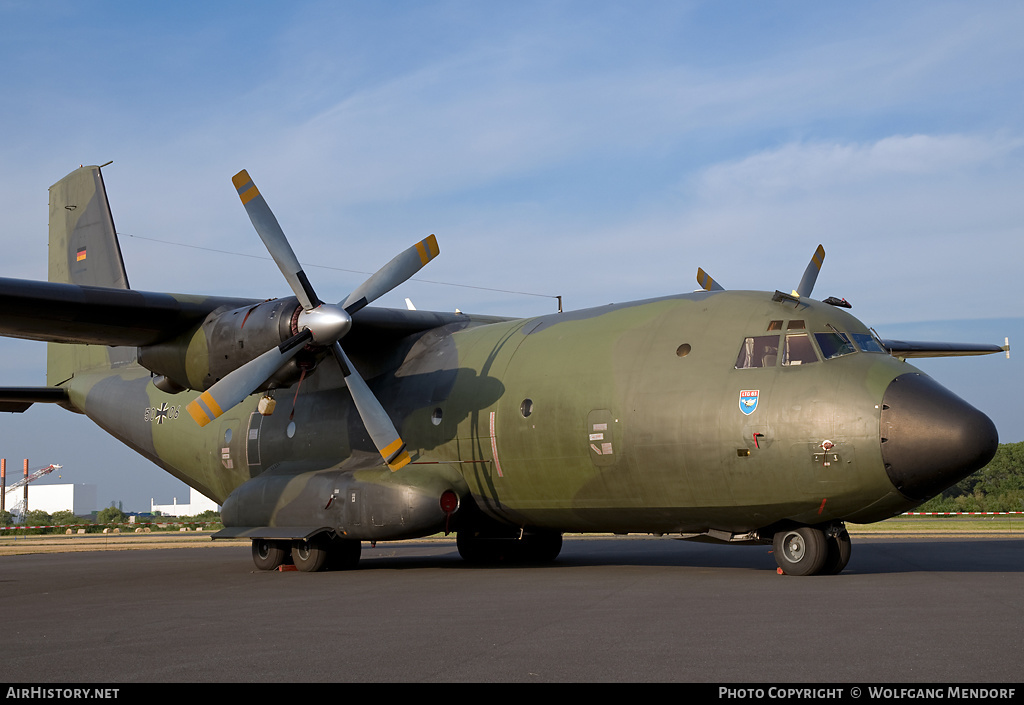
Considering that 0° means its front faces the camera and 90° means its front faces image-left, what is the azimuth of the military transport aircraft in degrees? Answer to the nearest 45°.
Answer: approximately 315°
